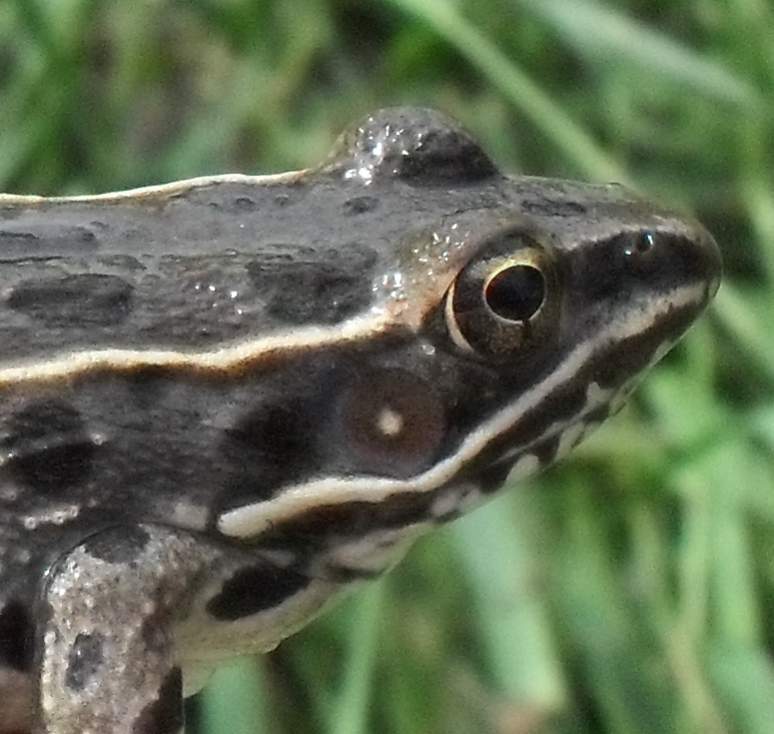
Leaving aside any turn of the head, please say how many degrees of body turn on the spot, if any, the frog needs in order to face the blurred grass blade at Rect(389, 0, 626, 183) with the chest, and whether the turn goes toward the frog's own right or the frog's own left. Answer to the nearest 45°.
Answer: approximately 90° to the frog's own left

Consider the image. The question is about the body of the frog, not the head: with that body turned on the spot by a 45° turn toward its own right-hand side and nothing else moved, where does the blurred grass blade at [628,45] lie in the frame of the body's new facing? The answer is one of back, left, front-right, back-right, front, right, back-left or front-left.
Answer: back-left

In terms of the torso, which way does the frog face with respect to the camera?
to the viewer's right
